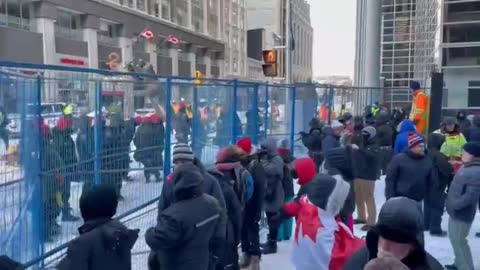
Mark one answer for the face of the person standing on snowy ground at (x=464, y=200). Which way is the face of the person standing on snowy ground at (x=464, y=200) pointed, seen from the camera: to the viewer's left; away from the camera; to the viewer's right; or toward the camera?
to the viewer's left

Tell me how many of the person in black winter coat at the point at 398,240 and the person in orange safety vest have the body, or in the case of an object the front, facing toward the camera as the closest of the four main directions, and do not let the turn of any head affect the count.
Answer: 1

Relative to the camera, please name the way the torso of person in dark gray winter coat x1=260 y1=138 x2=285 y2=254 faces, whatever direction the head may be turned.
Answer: to the viewer's left

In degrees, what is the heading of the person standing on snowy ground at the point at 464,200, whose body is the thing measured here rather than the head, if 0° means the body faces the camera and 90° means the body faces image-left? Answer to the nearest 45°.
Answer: approximately 90°

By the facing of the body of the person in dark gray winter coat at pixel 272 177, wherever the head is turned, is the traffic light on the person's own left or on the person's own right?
on the person's own right

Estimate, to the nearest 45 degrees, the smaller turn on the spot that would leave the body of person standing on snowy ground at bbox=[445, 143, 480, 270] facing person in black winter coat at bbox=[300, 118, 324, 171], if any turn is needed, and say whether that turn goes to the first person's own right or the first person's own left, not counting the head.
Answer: approximately 45° to the first person's own right
